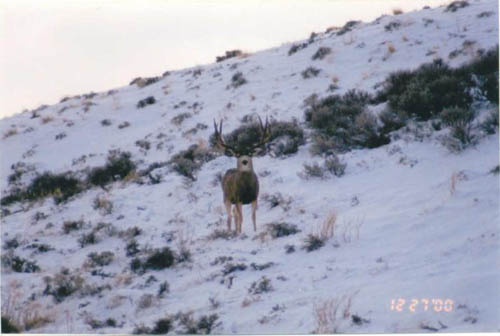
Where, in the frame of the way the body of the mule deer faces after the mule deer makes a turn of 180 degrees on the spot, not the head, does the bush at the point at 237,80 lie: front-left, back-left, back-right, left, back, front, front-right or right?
front

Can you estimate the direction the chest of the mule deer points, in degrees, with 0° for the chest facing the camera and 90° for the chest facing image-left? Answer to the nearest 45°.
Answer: approximately 0°

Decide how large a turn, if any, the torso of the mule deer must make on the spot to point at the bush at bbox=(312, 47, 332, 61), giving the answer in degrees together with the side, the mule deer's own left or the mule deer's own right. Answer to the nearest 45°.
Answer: approximately 180°

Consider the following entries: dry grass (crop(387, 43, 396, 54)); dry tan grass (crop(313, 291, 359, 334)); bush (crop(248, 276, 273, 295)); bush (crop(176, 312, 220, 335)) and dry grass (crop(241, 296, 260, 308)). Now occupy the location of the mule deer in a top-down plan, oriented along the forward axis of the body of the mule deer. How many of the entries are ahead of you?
4

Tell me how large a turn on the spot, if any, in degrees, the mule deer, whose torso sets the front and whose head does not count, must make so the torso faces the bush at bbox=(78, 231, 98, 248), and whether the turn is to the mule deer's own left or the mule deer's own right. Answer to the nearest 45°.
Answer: approximately 90° to the mule deer's own right

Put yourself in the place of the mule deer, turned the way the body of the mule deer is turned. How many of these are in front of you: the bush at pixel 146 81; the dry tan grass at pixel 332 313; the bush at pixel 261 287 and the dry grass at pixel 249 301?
3

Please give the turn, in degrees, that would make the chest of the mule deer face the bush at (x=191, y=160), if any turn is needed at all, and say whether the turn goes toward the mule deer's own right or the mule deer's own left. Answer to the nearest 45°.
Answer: approximately 180°

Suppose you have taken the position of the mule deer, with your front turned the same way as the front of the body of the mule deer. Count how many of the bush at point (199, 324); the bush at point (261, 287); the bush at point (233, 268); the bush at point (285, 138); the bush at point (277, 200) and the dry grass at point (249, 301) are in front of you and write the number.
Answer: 4

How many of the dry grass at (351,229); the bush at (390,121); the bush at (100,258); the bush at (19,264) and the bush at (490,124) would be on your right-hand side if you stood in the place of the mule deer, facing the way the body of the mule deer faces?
2

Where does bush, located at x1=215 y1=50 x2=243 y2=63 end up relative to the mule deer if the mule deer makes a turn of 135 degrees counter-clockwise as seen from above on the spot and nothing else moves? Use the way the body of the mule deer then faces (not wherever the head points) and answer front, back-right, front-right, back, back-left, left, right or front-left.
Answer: front-left

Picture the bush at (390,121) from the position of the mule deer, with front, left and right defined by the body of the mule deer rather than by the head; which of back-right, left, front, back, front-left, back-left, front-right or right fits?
back-left

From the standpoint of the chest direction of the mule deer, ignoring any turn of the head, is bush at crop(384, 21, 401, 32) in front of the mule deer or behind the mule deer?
behind

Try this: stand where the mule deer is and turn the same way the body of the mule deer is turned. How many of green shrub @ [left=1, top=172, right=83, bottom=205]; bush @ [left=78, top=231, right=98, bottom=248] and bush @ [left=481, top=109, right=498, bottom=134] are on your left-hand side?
1

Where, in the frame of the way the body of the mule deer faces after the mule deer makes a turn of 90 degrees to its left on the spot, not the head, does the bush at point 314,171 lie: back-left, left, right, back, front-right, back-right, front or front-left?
front-left

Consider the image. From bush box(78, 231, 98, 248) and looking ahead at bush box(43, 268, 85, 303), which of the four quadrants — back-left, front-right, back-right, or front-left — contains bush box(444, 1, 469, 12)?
back-left
